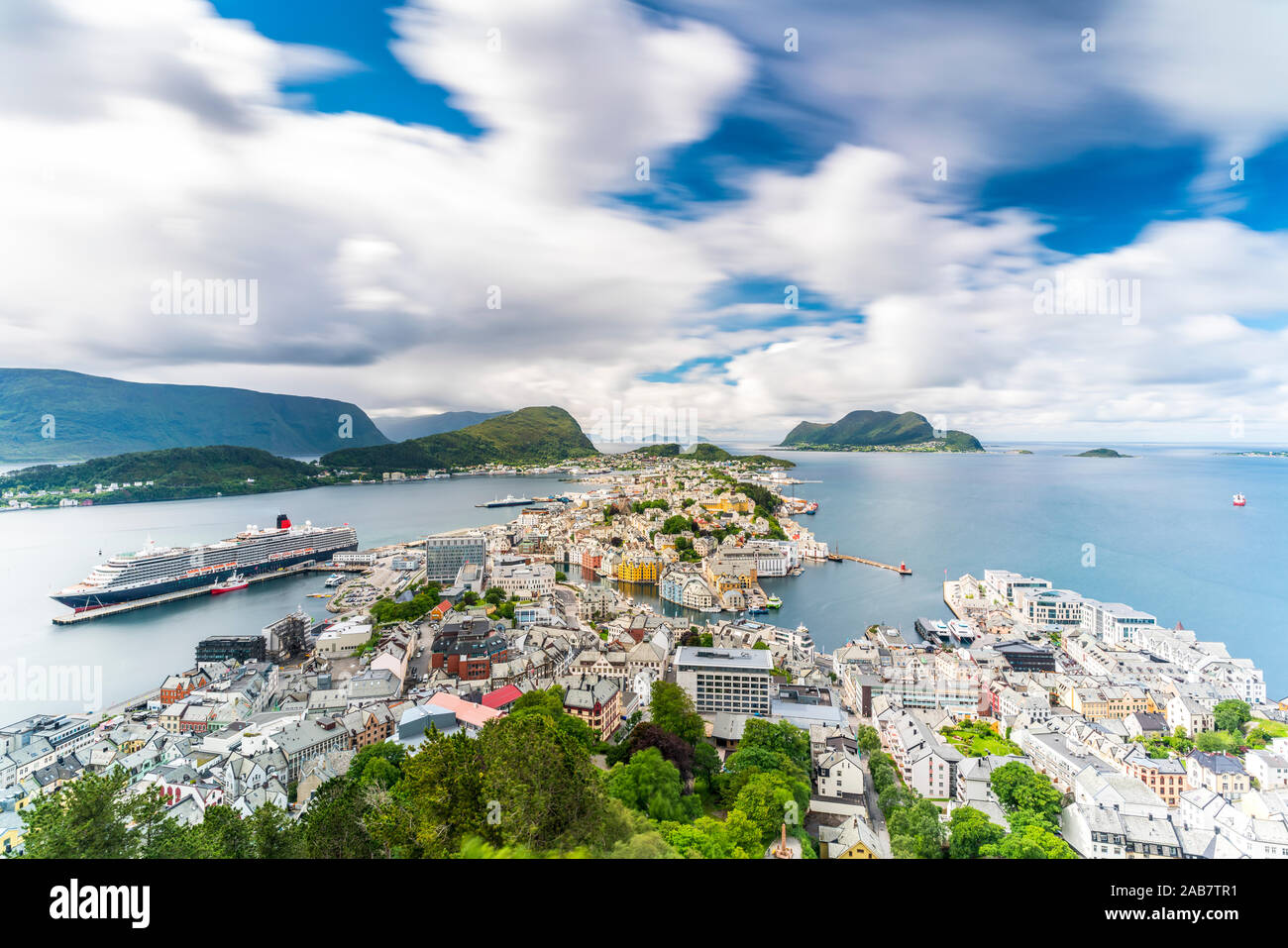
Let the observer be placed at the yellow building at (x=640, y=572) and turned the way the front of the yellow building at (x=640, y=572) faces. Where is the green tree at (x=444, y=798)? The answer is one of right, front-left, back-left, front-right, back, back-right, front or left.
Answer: front

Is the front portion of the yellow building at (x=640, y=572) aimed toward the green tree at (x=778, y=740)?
yes

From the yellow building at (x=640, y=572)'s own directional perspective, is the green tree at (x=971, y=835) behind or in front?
in front

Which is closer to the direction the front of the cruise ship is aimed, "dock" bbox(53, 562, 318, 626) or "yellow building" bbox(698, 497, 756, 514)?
the dock

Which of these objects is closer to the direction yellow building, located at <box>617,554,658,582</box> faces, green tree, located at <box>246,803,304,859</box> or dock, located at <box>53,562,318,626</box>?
the green tree

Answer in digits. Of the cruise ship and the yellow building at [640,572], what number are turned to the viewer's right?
0

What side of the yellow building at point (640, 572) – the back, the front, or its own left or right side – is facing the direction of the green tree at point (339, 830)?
front

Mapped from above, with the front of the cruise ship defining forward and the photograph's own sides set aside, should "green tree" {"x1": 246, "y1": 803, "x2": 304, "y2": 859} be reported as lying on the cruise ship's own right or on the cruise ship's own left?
on the cruise ship's own left

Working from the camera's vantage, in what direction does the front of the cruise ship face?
facing the viewer and to the left of the viewer

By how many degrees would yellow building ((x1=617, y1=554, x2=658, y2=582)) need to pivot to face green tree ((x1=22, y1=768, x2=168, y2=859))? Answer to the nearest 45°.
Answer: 0° — it already faces it

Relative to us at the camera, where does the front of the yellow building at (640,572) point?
facing the viewer

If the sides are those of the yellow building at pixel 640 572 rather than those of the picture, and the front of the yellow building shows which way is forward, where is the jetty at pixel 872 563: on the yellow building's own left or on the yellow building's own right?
on the yellow building's own left

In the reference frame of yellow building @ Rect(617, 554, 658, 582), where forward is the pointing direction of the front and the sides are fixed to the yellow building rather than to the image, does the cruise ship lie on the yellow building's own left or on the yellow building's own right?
on the yellow building's own right

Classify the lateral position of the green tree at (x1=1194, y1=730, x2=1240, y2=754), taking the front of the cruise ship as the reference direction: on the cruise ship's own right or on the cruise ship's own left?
on the cruise ship's own left

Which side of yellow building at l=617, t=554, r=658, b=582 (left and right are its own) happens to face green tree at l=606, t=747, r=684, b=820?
front

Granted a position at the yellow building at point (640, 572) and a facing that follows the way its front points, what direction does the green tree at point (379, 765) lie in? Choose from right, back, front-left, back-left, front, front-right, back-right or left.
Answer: front

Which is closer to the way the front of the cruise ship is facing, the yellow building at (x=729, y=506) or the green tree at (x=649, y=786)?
the green tree
